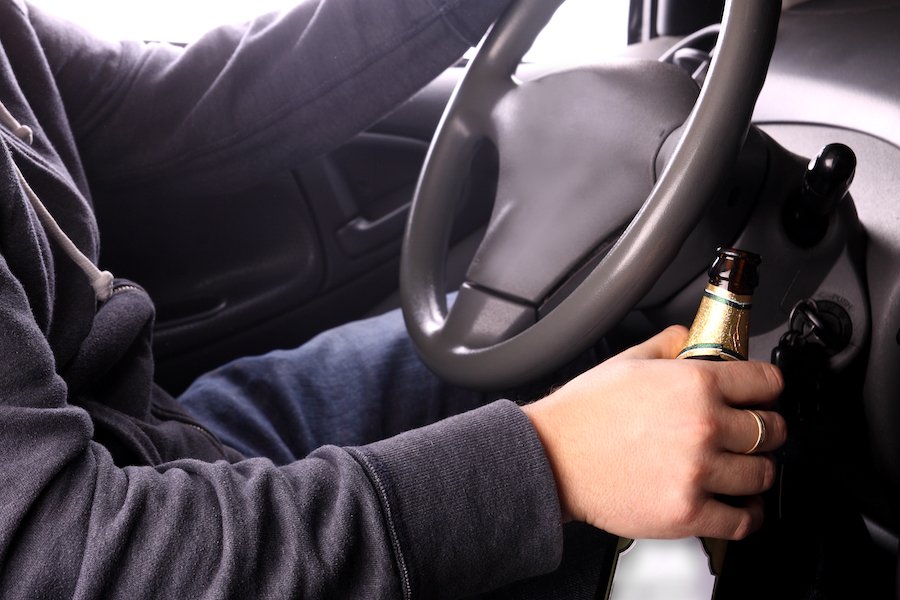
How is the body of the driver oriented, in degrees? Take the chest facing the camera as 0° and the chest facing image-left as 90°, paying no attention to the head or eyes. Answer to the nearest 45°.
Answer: approximately 270°
